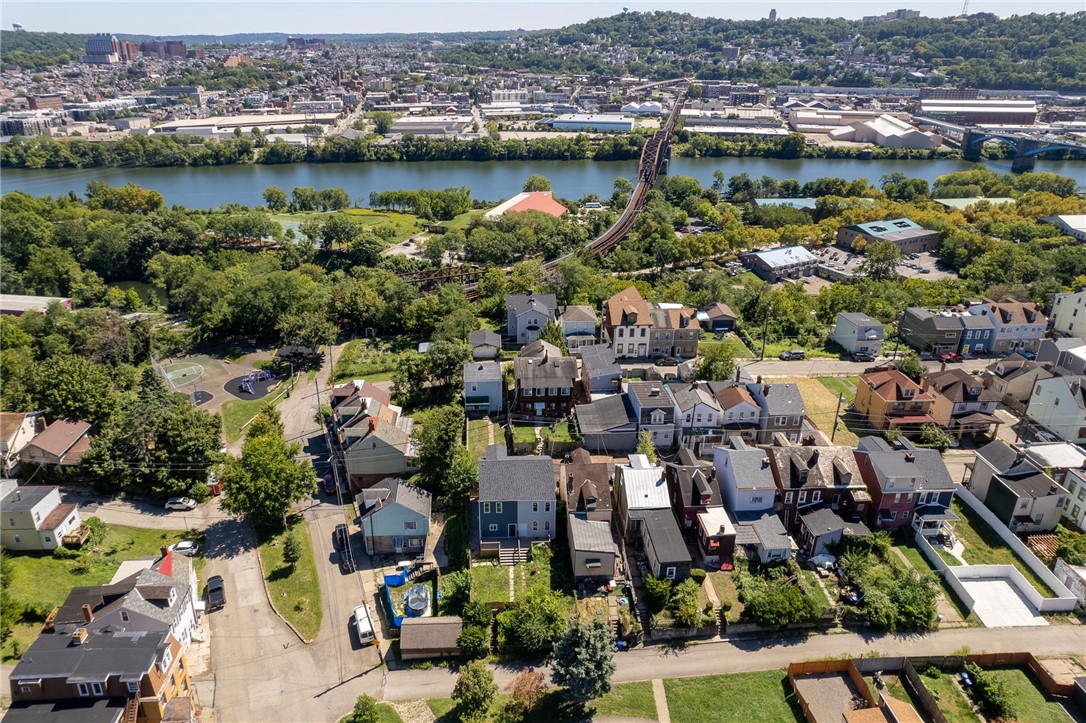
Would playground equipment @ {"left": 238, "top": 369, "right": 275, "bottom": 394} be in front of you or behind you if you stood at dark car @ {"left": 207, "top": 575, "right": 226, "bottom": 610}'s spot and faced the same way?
behind

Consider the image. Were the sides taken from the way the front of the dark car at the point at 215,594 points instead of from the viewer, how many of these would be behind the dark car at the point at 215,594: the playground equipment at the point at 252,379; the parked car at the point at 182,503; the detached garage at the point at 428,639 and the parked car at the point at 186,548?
3

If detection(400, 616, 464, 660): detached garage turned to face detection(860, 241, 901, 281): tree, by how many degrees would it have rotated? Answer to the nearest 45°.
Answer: approximately 135° to its left

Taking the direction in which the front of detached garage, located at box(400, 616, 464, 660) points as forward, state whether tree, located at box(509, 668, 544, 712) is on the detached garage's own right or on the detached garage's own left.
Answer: on the detached garage's own left

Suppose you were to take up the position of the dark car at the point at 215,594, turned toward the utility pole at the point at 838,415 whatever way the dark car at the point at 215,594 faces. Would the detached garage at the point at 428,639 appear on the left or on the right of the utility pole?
right

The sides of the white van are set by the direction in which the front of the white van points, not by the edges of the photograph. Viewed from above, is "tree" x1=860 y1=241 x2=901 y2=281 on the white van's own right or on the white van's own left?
on the white van's own right

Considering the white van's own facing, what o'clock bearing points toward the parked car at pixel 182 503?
The parked car is roughly at 11 o'clock from the white van.

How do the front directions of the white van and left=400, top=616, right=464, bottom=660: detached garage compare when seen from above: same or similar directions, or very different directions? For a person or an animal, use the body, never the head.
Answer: very different directions

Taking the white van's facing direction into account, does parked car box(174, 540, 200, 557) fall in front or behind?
in front

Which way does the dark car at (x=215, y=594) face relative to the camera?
toward the camera

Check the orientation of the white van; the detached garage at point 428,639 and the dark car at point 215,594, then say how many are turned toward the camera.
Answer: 2

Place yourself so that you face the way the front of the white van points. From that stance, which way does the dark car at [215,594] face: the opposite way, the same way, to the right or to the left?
the opposite way

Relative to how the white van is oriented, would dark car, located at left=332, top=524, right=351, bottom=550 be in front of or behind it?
in front

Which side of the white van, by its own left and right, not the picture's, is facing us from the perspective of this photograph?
back

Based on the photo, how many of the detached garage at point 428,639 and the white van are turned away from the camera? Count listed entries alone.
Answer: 1

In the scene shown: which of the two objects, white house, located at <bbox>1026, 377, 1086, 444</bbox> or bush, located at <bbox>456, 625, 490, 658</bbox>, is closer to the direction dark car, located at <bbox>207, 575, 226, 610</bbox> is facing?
the bush
